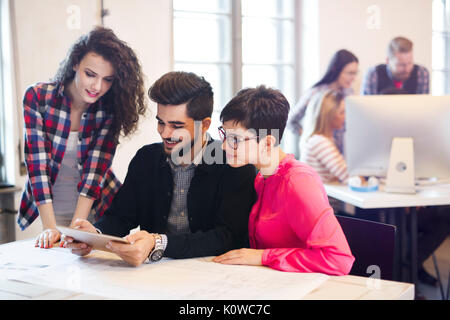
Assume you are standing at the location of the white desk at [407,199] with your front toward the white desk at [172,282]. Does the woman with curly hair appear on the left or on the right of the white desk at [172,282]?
right

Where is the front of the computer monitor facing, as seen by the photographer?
facing away from the viewer

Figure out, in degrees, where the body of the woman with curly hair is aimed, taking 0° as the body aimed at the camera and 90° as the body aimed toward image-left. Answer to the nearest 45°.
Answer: approximately 0°

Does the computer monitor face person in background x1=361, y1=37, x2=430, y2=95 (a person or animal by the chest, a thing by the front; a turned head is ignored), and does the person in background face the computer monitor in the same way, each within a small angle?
yes

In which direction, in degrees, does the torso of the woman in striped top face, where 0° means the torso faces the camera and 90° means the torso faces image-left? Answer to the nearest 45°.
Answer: approximately 270°

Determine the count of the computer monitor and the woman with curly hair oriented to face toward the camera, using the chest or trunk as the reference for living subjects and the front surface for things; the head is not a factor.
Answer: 1

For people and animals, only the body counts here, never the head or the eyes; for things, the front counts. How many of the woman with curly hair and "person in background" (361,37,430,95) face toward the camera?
2

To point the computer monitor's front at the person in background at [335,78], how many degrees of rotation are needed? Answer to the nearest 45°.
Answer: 0° — it already faces them

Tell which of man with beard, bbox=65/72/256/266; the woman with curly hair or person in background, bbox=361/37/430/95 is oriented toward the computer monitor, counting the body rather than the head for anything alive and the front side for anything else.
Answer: the person in background

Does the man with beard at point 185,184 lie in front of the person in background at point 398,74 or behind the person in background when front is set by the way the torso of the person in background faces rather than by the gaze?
in front
